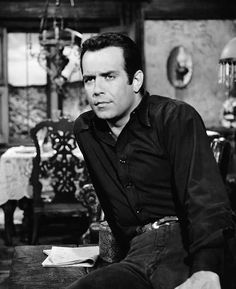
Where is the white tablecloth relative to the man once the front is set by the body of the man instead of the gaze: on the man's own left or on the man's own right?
on the man's own right

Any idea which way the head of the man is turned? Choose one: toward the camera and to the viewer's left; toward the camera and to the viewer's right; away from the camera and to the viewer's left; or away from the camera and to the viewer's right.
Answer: toward the camera and to the viewer's left

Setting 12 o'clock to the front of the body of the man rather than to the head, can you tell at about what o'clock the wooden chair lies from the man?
The wooden chair is roughly at 4 o'clock from the man.
